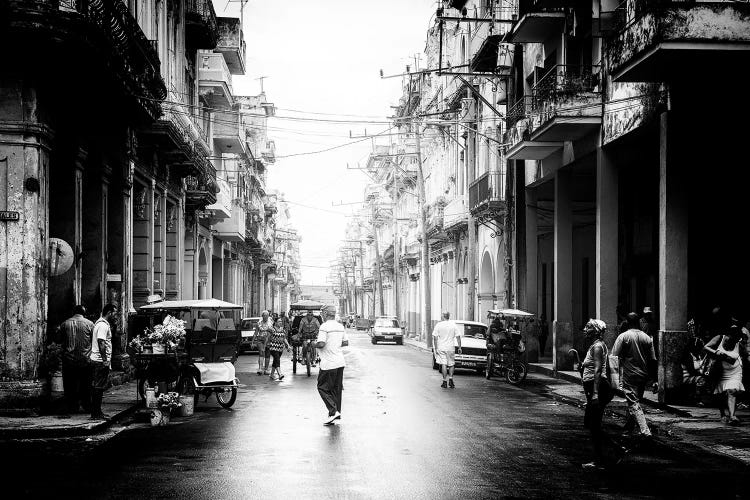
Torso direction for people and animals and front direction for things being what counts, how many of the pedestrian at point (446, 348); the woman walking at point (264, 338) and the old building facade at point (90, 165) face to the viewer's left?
0

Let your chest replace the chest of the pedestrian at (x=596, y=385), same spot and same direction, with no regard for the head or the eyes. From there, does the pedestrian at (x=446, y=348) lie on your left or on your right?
on your right

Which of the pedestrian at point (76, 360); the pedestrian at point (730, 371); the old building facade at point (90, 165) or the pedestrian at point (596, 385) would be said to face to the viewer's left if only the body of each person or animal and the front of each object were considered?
the pedestrian at point (596, 385)

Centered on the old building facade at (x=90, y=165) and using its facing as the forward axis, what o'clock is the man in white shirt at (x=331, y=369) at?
The man in white shirt is roughly at 2 o'clock from the old building facade.

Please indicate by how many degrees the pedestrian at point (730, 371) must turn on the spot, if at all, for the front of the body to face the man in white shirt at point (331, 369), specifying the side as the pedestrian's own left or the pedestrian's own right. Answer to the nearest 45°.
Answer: approximately 90° to the pedestrian's own right

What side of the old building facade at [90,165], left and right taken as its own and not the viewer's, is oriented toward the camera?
right

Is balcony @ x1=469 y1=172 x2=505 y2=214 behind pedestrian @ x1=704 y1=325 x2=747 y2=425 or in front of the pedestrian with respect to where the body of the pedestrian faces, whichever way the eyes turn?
behind

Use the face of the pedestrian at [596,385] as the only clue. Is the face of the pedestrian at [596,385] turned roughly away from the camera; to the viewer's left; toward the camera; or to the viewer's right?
to the viewer's left

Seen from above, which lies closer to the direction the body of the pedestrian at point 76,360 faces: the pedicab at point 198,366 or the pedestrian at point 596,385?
the pedicab

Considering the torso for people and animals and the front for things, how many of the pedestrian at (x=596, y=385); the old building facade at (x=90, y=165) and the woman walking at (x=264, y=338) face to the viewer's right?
1
